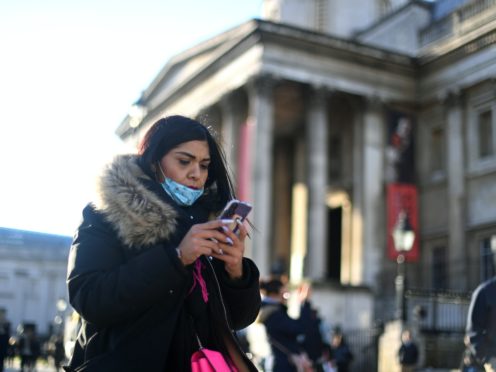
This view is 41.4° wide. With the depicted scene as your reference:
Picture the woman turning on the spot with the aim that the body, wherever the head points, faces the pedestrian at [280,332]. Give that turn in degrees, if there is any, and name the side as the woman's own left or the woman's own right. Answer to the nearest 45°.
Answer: approximately 135° to the woman's own left

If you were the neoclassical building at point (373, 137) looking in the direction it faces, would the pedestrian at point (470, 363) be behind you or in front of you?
in front

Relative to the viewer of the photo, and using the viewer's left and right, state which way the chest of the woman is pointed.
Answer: facing the viewer and to the right of the viewer

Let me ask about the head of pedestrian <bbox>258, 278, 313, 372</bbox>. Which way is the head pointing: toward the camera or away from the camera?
away from the camera

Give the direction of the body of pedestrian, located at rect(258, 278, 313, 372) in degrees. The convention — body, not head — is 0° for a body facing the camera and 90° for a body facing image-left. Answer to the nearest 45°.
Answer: approximately 225°

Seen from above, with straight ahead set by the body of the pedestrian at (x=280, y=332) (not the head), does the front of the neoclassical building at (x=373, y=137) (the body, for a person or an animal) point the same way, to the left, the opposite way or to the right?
the opposite way

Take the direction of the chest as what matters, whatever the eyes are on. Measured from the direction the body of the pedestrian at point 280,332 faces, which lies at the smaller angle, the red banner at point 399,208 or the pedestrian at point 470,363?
the red banner

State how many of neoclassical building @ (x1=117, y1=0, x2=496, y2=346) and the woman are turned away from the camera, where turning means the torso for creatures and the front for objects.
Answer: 0

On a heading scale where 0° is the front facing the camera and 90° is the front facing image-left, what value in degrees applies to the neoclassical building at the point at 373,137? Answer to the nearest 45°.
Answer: approximately 45°

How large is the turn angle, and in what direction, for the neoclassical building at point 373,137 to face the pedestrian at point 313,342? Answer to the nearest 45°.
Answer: approximately 45° to its left

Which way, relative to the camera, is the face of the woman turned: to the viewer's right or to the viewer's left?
to the viewer's right

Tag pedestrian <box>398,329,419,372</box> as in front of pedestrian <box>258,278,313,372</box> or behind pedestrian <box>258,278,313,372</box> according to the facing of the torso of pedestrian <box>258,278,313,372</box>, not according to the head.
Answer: in front

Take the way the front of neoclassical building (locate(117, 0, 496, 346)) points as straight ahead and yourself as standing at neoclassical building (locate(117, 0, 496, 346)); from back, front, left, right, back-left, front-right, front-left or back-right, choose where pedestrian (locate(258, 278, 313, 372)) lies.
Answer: front-left

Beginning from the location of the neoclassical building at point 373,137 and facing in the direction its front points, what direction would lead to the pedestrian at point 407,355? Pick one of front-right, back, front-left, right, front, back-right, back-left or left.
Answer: front-left

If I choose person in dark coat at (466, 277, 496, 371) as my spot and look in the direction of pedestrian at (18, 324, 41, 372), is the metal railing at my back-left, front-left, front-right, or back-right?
front-right

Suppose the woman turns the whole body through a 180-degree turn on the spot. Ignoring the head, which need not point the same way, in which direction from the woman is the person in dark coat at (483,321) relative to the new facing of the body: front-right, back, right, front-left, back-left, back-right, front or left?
right

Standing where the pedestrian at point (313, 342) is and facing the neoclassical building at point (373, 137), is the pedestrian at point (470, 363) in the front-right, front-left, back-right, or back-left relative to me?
back-right
